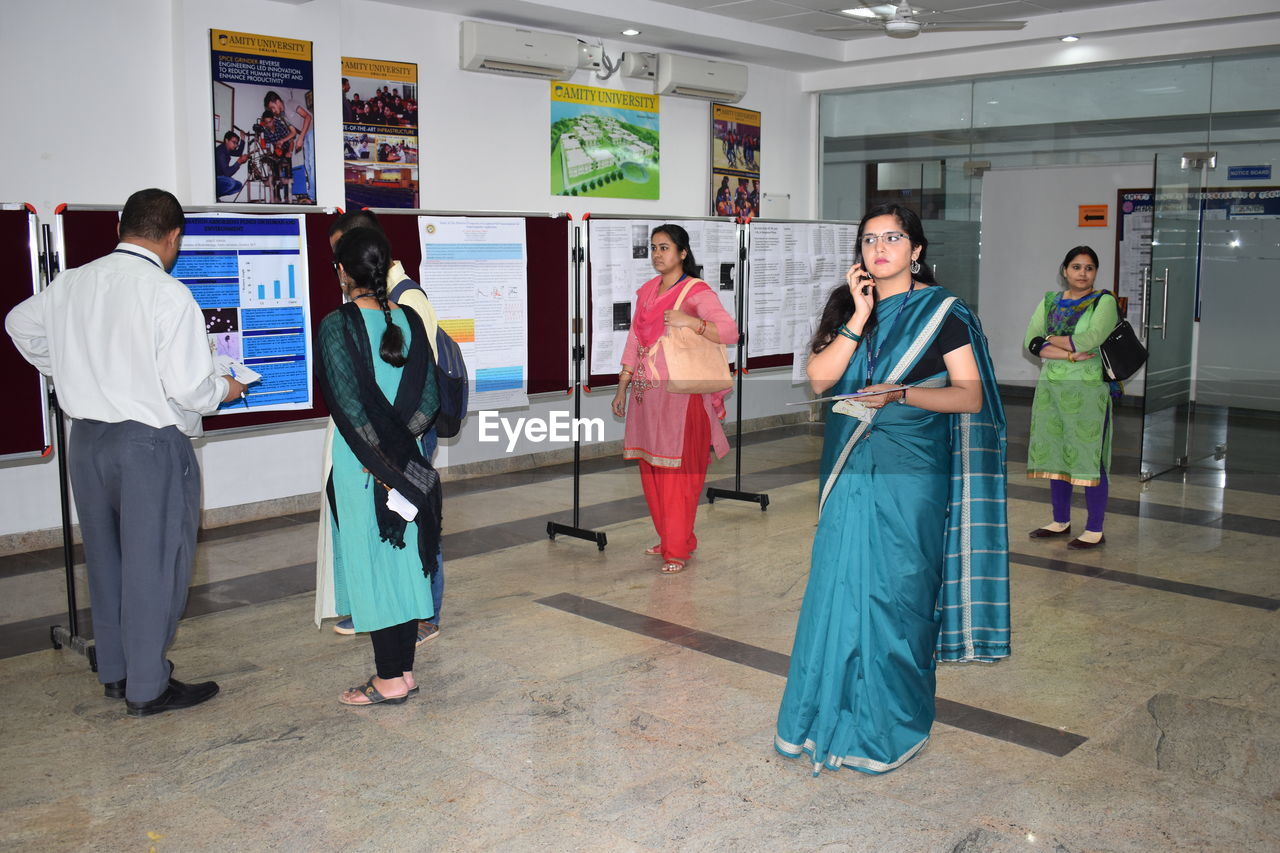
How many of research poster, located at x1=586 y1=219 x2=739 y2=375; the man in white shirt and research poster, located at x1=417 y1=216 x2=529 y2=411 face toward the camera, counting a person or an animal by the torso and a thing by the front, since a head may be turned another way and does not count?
2

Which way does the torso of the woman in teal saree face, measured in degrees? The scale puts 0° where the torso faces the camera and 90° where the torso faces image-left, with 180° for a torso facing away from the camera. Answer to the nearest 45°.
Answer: approximately 45°

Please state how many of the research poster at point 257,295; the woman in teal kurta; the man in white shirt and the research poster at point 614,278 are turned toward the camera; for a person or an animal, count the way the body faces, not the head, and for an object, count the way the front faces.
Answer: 2

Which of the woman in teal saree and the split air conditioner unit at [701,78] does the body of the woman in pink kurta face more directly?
the woman in teal saree

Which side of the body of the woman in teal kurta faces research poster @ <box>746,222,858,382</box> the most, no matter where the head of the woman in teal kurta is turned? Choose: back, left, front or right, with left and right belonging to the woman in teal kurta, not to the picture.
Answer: right

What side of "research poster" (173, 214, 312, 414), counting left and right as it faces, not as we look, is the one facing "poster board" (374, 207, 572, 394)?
left

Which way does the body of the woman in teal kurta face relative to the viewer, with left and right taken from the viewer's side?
facing away from the viewer and to the left of the viewer

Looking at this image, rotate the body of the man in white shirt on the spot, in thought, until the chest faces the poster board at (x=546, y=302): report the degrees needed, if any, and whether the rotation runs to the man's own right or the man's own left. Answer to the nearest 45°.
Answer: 0° — they already face it

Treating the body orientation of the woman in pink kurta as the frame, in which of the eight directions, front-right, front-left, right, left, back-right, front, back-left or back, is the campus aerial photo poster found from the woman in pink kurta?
back-right
